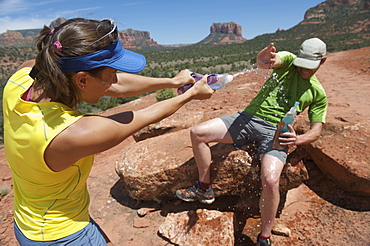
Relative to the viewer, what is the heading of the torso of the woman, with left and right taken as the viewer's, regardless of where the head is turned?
facing away from the viewer and to the right of the viewer

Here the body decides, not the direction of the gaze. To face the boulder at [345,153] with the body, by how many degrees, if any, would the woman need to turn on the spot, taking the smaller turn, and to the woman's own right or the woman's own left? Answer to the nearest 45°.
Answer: approximately 45° to the woman's own right

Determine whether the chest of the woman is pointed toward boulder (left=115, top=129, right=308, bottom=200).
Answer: yes

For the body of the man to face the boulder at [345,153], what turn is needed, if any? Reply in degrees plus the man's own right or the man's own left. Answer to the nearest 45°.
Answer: approximately 135° to the man's own left

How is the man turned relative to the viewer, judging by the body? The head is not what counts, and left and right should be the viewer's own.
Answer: facing the viewer and to the left of the viewer

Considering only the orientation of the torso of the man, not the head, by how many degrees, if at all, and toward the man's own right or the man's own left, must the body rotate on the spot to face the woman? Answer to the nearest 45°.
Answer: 0° — they already face them

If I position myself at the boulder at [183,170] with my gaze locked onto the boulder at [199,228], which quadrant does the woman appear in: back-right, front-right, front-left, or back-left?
front-right

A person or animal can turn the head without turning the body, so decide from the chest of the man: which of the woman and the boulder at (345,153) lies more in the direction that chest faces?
the woman
